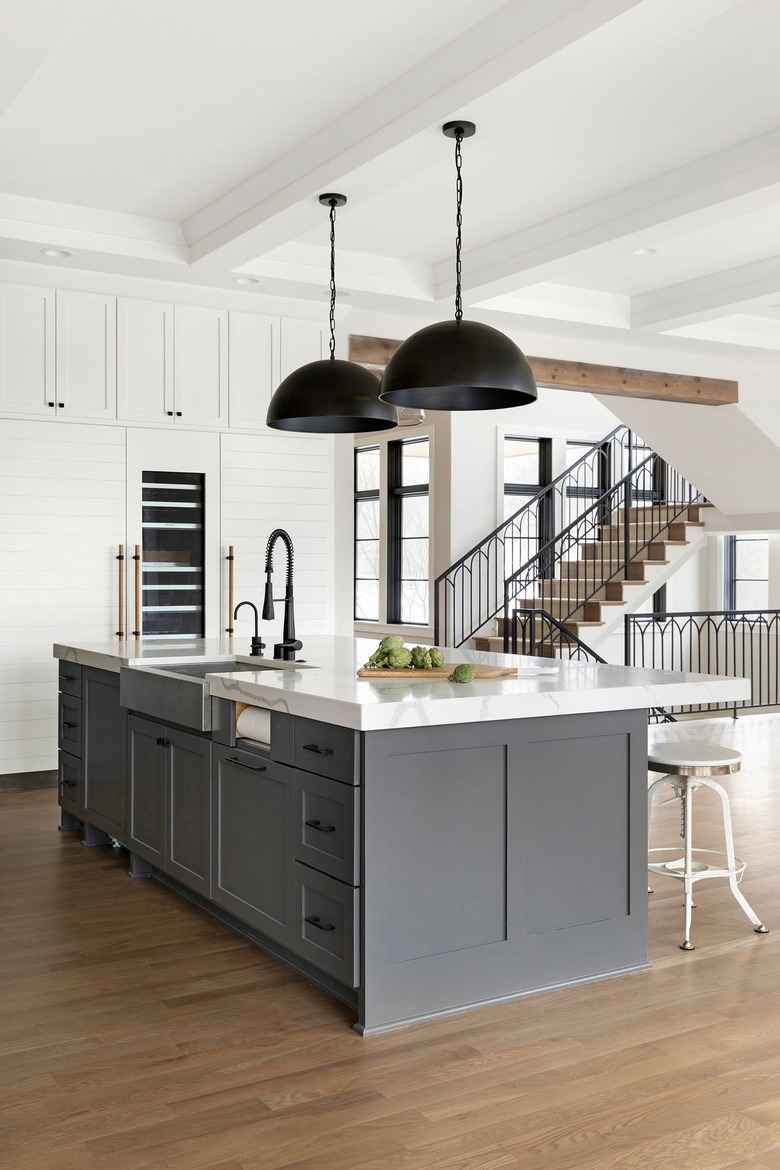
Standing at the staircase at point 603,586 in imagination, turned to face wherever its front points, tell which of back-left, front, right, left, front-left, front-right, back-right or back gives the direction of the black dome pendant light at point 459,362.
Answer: front-left

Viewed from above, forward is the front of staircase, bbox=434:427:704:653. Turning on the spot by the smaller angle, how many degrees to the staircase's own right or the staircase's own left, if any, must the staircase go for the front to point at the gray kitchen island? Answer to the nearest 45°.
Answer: approximately 45° to the staircase's own left

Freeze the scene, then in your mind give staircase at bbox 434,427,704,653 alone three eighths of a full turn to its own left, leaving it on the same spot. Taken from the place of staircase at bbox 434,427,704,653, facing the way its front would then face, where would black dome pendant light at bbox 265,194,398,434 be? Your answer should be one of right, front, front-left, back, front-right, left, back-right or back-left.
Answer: right

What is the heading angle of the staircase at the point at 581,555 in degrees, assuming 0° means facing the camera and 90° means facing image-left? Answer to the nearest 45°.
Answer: approximately 45°

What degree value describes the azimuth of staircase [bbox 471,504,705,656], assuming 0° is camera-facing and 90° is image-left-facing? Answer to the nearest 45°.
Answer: approximately 45°

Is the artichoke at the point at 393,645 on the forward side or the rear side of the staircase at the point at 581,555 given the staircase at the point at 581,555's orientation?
on the forward side

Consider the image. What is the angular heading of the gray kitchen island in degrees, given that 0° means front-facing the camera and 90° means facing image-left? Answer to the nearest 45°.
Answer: approximately 45°

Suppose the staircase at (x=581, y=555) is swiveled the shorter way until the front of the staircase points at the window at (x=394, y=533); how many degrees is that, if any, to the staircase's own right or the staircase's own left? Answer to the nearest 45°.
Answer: approximately 45° to the staircase's own right

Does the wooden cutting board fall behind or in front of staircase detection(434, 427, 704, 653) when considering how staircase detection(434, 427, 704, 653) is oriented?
in front

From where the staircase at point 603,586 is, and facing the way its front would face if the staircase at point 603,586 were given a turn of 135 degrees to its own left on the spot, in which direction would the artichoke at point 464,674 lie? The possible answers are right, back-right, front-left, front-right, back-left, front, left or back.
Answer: right
